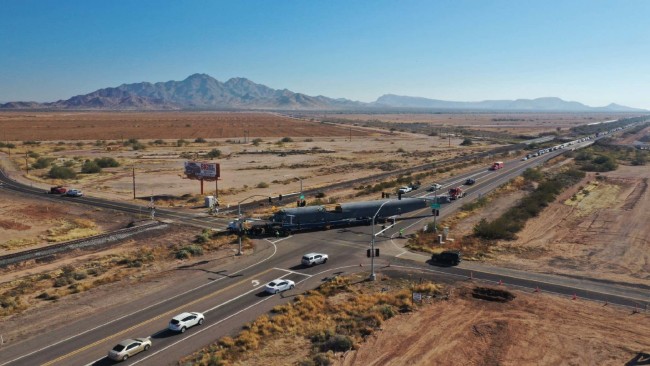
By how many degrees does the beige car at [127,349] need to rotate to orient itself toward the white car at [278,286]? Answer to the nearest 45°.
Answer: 0° — it already faces it

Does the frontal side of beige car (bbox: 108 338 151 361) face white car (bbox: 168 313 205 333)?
yes

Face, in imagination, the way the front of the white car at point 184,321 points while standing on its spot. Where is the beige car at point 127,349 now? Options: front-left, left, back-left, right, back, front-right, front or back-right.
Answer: back

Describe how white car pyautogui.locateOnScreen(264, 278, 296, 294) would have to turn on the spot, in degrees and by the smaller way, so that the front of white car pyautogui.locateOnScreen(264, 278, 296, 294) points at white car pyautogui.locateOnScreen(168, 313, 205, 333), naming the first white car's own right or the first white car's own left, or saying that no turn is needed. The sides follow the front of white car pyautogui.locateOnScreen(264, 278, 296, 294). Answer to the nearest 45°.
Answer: approximately 180°

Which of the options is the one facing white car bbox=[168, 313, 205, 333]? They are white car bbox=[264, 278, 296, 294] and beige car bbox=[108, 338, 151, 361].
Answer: beige car bbox=[108, 338, 151, 361]

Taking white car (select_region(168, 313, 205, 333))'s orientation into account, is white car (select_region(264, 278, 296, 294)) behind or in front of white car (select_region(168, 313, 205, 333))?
in front

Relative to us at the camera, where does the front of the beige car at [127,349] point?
facing away from the viewer and to the right of the viewer

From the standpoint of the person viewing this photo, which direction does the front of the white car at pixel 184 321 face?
facing away from the viewer and to the right of the viewer
